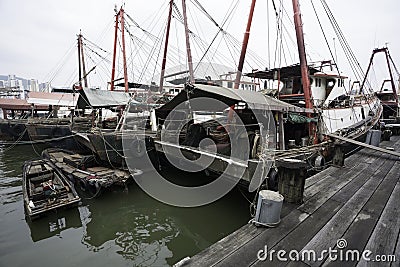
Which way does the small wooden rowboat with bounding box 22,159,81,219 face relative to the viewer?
away from the camera

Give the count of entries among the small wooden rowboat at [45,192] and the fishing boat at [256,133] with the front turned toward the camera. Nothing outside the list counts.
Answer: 0

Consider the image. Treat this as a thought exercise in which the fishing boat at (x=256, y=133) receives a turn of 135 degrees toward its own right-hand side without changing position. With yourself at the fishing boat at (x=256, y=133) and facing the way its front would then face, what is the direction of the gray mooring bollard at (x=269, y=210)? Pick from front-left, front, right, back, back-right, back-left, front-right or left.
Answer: front

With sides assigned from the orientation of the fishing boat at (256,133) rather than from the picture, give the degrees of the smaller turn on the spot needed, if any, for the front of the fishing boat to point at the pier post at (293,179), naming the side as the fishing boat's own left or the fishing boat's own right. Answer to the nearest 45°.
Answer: approximately 135° to the fishing boat's own right

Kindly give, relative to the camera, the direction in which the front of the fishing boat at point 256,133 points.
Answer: facing away from the viewer and to the right of the viewer
